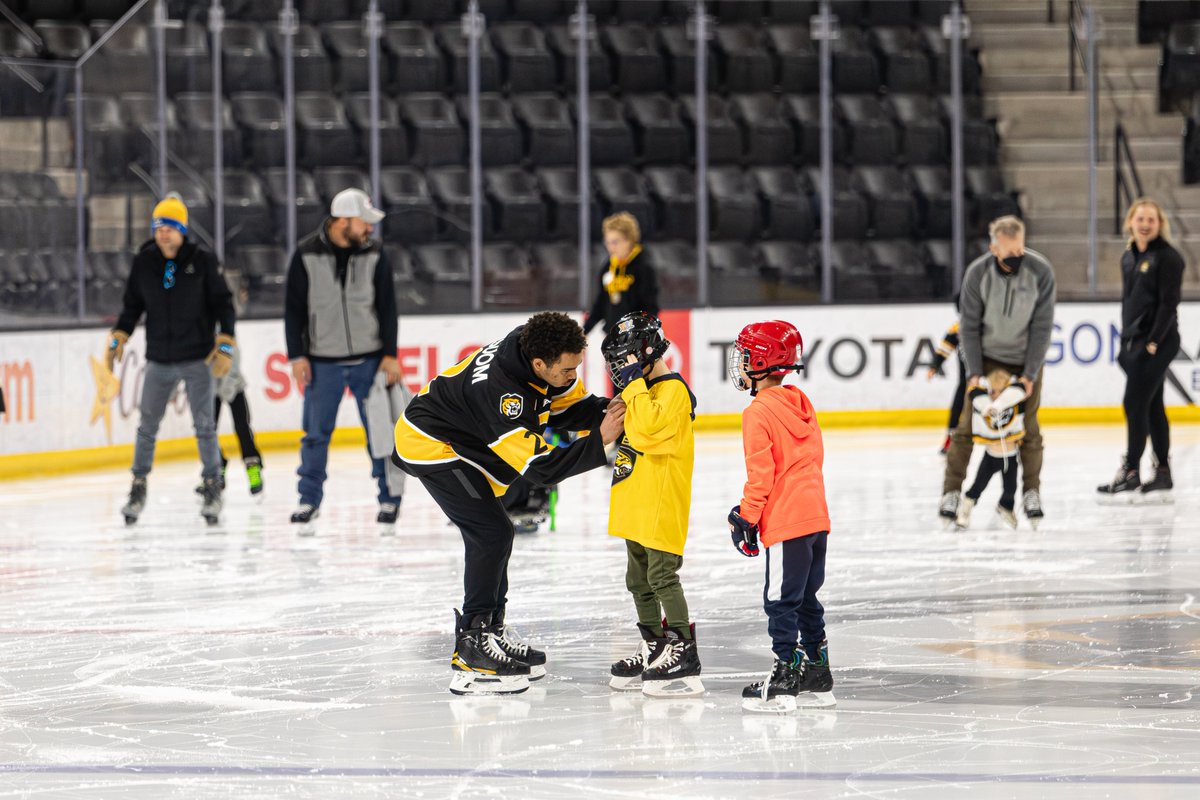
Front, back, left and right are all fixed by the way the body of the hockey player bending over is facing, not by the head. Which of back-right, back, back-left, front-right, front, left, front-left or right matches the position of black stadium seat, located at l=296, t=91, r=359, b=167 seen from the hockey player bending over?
left

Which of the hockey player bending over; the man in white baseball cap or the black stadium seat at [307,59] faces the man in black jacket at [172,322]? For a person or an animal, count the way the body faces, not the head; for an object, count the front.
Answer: the black stadium seat

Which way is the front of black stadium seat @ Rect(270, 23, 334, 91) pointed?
toward the camera

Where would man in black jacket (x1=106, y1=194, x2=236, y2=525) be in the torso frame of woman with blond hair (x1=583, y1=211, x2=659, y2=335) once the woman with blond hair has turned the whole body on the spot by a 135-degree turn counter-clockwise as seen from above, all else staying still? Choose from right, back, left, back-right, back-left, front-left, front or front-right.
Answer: back

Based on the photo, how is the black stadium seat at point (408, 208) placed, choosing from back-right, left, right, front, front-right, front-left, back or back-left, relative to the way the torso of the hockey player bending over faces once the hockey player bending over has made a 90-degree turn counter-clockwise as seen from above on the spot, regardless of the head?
front

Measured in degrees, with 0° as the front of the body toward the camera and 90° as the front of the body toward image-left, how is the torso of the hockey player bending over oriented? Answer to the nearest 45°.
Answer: approximately 270°

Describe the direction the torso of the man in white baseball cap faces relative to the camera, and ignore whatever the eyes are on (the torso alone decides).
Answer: toward the camera

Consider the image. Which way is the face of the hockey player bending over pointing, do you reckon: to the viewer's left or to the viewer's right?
to the viewer's right

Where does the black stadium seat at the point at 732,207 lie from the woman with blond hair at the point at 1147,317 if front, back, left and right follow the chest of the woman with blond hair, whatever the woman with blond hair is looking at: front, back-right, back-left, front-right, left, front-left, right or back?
right

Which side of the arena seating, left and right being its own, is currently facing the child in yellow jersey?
front

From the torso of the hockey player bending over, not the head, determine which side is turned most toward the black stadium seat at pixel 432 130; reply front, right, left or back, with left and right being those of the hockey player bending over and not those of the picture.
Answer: left

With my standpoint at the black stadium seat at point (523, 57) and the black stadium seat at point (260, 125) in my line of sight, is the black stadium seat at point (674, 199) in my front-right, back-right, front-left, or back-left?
back-left

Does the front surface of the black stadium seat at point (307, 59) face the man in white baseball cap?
yes

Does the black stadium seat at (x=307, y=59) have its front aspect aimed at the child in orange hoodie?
yes

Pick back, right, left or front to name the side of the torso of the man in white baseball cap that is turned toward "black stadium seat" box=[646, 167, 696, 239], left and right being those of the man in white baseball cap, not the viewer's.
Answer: back

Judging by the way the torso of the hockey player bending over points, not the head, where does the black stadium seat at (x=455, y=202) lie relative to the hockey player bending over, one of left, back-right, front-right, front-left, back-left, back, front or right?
left

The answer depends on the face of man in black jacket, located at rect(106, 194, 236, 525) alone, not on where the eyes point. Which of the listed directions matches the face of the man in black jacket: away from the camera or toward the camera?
toward the camera

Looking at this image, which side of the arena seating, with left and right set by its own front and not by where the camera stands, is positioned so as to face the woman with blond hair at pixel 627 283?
front

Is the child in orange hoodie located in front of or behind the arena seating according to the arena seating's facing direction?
in front

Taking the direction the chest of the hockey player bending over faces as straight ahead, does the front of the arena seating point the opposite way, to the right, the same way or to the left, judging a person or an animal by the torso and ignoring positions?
to the right
